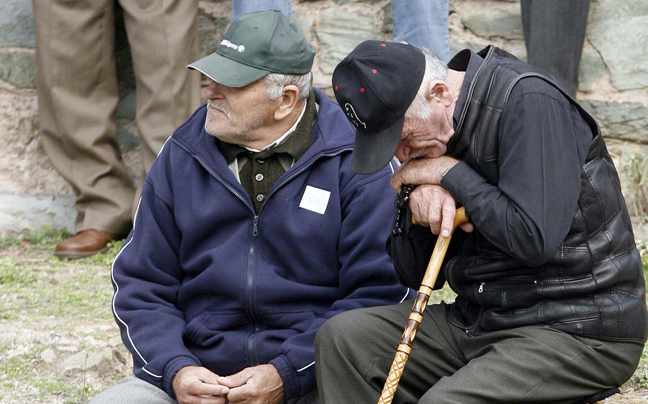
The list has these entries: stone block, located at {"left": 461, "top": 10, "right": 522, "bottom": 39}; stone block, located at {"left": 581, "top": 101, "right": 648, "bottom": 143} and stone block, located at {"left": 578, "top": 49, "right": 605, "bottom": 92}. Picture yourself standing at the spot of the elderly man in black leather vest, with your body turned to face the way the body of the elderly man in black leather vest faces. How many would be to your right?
3

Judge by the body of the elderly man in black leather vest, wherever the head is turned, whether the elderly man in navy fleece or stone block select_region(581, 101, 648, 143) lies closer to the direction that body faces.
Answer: the elderly man in navy fleece

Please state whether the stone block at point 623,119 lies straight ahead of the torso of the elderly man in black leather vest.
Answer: no

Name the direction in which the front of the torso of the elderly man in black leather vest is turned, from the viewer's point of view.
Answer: to the viewer's left

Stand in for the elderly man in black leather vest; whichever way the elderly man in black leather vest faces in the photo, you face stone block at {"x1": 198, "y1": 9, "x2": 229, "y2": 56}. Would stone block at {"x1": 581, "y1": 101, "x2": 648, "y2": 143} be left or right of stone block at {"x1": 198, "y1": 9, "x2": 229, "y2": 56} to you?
right

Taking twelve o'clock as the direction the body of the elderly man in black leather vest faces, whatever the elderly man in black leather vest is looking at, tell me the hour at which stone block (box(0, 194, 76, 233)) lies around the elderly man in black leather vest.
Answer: The stone block is roughly at 1 o'clock from the elderly man in black leather vest.

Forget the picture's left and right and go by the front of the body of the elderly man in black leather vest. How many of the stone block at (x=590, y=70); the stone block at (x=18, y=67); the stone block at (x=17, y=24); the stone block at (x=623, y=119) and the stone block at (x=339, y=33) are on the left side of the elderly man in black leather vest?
0

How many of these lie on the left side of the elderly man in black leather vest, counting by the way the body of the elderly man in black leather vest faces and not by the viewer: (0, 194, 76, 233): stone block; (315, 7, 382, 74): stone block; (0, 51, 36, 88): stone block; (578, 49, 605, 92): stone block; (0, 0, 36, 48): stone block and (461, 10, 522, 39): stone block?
0

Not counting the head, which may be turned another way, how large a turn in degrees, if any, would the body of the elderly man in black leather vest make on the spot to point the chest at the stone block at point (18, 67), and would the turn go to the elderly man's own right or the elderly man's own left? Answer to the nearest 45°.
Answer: approximately 45° to the elderly man's own right

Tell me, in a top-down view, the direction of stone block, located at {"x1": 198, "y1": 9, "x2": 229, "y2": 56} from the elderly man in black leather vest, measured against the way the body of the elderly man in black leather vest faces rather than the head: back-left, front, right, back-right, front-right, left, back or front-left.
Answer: front-right

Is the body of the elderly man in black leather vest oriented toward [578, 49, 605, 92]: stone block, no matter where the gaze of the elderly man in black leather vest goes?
no

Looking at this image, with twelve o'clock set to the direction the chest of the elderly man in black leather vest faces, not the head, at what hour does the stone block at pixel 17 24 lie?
The stone block is roughly at 1 o'clock from the elderly man in black leather vest.

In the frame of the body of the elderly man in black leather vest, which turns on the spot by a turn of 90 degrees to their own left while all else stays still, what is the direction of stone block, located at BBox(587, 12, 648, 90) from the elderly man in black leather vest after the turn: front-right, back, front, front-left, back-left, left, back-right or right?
back

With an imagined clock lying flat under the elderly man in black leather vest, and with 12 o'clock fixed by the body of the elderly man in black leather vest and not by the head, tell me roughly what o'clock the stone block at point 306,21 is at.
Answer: The stone block is roughly at 2 o'clock from the elderly man in black leather vest.

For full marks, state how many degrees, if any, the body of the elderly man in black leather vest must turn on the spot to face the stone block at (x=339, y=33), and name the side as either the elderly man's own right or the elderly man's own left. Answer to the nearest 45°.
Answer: approximately 45° to the elderly man's own right

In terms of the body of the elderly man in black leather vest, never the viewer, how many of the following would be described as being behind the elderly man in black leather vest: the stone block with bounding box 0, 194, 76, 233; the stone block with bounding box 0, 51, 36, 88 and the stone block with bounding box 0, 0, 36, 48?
0

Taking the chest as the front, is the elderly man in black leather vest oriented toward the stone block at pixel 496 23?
no
